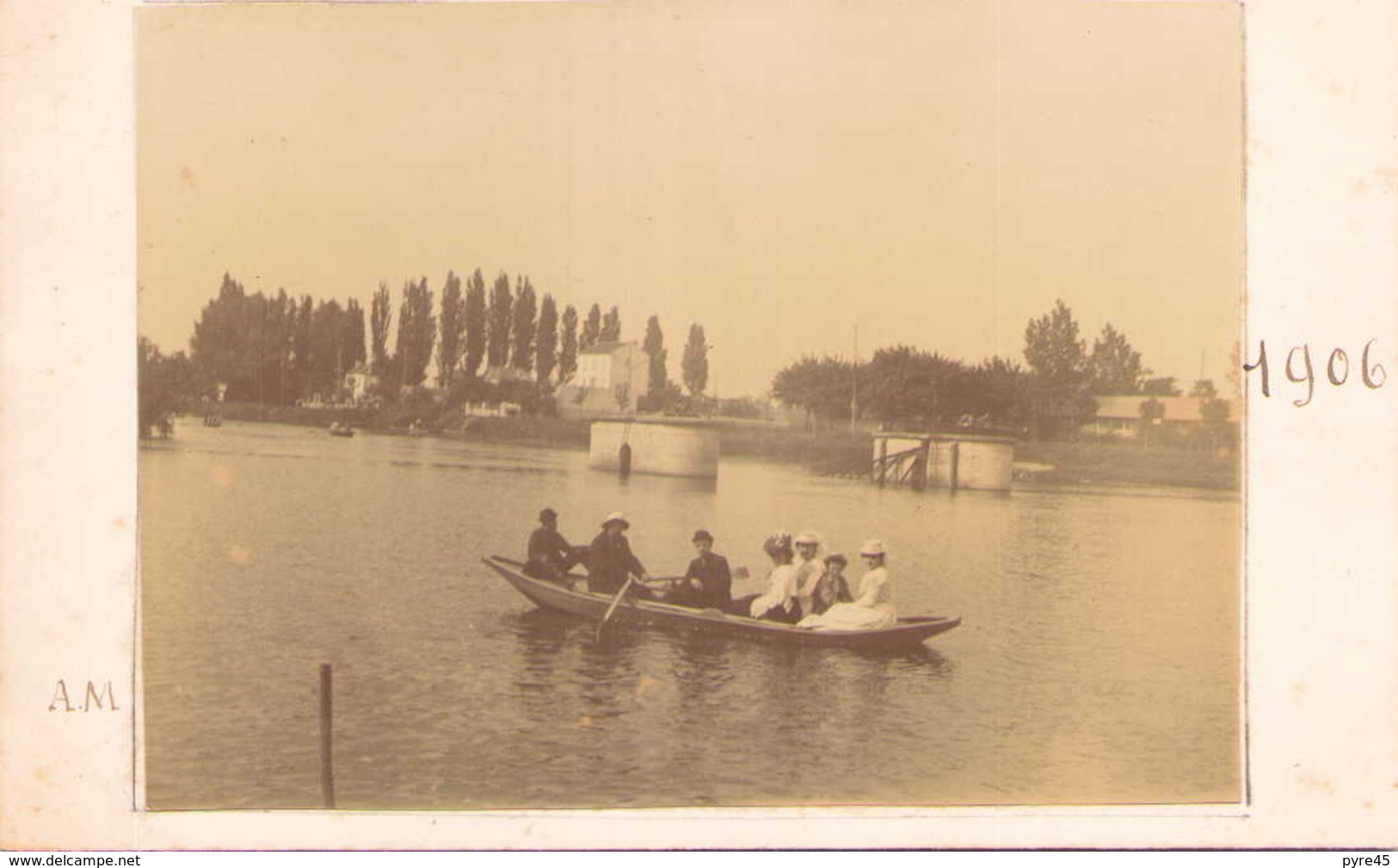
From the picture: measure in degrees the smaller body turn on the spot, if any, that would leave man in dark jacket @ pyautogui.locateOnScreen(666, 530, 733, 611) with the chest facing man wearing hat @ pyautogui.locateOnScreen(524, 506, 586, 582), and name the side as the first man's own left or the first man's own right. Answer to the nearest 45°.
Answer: approximately 45° to the first man's own right

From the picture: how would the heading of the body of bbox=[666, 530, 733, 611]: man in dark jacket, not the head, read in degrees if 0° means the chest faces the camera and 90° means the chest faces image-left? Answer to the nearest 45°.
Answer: approximately 45°
